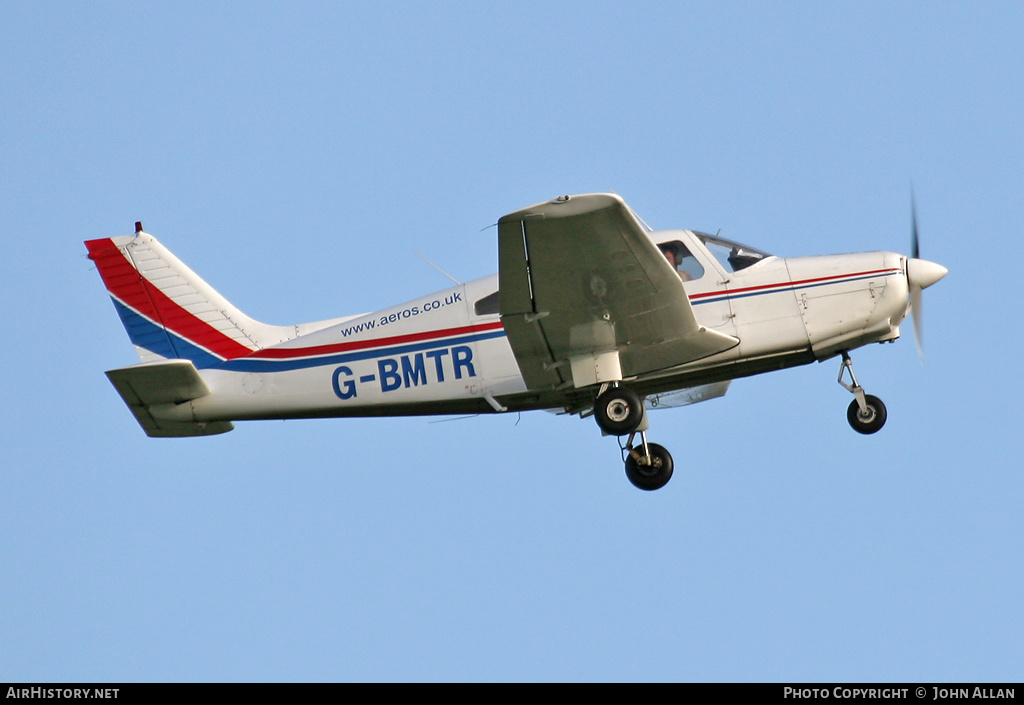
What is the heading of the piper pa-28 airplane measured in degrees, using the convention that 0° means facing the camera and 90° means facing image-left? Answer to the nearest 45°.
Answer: approximately 270°
